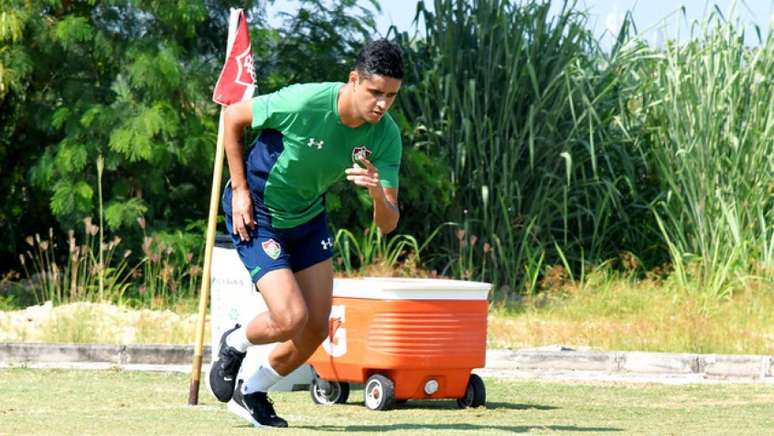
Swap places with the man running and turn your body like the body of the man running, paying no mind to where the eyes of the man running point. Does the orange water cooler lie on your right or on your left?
on your left

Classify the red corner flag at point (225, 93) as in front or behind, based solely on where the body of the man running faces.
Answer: behind

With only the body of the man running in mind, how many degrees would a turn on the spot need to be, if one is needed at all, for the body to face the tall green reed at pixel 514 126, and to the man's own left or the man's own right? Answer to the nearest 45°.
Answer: approximately 135° to the man's own left

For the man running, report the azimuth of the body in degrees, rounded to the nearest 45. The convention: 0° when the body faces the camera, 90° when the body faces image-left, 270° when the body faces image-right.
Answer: approximately 315°

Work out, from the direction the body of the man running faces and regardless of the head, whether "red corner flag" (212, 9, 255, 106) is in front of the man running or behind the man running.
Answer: behind

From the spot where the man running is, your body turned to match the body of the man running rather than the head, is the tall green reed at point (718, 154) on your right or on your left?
on your left

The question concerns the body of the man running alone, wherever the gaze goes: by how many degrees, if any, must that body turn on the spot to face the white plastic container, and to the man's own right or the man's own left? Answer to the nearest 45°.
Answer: approximately 135° to the man's own left

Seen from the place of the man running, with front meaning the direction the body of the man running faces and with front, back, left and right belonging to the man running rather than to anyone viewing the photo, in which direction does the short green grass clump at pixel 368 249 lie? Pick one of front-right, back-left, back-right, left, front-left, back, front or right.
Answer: back-left

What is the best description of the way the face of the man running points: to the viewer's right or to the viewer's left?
to the viewer's right
